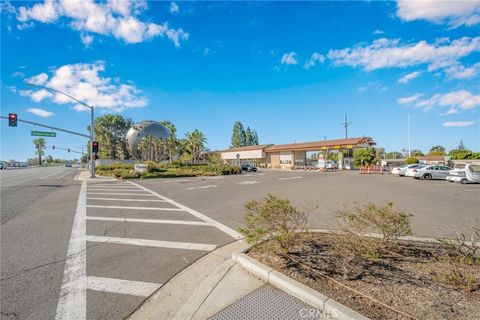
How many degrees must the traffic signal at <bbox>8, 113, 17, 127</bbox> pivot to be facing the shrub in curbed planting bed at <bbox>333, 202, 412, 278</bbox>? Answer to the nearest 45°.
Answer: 0° — it already faces it

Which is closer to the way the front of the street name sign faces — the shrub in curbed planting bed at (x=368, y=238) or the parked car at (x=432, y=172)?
the shrub in curbed planting bed

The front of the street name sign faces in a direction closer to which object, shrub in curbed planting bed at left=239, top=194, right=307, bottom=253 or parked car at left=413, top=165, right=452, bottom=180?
the shrub in curbed planting bed

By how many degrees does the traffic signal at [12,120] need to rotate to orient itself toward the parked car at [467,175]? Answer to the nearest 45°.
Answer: approximately 45° to its left

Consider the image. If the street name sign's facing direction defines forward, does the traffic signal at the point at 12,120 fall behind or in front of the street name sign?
in front

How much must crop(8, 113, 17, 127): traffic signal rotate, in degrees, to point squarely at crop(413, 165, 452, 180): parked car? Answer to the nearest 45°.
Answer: approximately 45° to its left

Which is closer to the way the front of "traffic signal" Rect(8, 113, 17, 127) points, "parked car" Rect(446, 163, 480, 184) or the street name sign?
the parked car

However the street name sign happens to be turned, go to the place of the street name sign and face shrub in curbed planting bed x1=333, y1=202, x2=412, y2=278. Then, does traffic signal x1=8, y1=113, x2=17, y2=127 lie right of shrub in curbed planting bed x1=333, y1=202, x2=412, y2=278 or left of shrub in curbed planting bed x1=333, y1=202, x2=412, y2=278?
right

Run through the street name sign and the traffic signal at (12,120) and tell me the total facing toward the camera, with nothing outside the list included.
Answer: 2

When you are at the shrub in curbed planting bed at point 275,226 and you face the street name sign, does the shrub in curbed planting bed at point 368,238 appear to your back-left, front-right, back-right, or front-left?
back-right

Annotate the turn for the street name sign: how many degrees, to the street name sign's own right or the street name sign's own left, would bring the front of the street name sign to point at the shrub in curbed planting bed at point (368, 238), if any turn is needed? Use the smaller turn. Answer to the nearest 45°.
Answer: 0° — it already faces it

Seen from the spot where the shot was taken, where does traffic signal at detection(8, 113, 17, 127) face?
facing the viewer

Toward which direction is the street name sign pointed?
toward the camera

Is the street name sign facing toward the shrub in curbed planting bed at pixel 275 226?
yes

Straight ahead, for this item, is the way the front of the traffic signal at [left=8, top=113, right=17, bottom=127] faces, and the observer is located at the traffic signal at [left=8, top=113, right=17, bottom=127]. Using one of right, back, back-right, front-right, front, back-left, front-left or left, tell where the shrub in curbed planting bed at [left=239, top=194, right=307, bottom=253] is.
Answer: front

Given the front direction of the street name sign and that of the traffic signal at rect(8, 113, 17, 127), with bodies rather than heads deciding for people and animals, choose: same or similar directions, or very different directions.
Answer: same or similar directions

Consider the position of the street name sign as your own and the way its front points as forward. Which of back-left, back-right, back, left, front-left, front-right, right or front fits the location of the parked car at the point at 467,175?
front-left

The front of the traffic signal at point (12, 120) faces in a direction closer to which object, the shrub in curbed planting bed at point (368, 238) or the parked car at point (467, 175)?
the shrub in curbed planting bed
